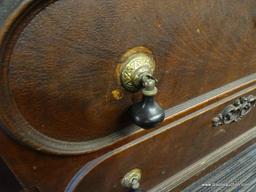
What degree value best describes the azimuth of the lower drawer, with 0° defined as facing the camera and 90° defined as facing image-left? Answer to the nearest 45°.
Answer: approximately 315°
